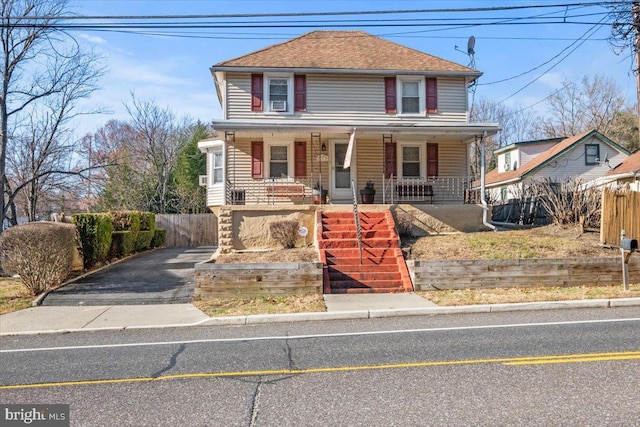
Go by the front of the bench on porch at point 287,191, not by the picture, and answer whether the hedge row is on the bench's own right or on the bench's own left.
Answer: on the bench's own right

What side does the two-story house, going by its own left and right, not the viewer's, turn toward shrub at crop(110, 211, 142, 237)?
right

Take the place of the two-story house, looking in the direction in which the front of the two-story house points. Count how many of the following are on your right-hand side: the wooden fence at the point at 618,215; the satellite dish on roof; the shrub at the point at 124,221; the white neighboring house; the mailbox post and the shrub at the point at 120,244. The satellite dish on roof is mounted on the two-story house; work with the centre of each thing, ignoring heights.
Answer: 2

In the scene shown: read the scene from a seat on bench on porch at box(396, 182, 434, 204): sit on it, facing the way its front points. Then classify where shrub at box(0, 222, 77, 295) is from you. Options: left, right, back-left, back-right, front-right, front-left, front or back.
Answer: front-right

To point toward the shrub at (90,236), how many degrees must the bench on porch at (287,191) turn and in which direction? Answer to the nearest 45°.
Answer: approximately 45° to its right

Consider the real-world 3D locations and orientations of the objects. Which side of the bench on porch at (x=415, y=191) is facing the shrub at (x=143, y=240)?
right

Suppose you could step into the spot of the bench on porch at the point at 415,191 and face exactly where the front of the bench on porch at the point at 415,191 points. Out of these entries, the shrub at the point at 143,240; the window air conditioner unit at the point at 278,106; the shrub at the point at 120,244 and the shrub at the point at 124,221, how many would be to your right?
4

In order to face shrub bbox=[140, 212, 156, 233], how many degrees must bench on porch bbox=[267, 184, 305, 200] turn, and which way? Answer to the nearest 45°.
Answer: approximately 135° to its right

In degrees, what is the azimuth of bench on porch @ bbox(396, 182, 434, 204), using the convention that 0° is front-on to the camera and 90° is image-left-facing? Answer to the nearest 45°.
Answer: approximately 0°

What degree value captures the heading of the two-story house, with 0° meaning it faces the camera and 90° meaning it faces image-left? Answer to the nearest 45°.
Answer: approximately 0°
